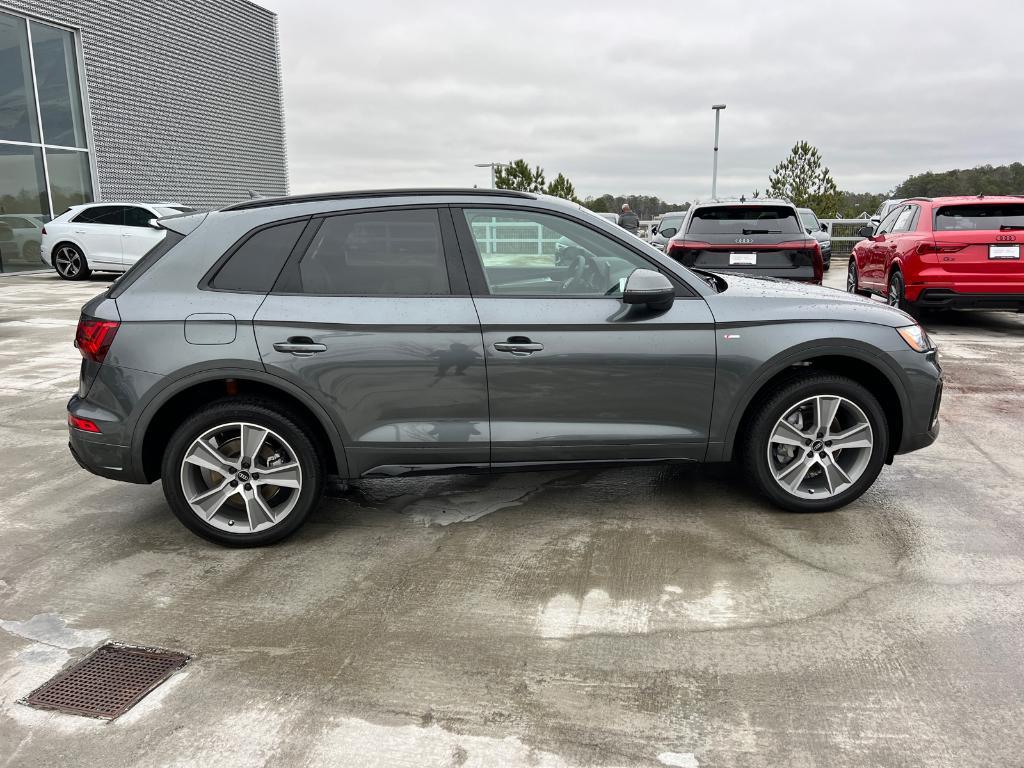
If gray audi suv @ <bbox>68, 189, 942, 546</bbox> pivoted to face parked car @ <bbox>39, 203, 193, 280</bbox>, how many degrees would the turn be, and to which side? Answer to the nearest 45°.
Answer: approximately 135° to its left

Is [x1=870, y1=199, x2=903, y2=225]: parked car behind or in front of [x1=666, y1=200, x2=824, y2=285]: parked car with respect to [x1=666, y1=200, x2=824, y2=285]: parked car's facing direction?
in front

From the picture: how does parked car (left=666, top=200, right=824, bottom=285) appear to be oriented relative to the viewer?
away from the camera

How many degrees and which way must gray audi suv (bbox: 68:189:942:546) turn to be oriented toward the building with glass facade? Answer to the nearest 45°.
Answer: approximately 135° to its left

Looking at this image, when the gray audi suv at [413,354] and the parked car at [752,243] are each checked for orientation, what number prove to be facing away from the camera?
1

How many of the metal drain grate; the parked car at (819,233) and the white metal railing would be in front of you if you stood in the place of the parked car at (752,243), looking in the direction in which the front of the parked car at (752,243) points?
2

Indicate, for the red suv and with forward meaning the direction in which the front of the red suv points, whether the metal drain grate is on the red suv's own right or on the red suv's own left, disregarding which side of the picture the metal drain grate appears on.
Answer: on the red suv's own left

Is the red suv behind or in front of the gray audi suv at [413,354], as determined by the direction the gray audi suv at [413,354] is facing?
in front

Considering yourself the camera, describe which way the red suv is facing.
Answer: facing away from the viewer and to the left of the viewer

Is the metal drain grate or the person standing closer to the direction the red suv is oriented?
the person standing

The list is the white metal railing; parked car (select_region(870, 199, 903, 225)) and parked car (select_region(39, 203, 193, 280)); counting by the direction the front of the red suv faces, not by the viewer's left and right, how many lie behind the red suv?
0

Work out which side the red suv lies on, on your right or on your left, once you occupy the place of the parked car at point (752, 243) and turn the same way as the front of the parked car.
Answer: on your right

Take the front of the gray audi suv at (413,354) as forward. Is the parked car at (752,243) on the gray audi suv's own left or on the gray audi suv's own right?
on the gray audi suv's own left

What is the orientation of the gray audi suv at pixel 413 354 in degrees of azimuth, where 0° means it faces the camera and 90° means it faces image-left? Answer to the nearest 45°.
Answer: approximately 270°

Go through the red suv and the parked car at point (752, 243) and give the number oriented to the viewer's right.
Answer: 0
